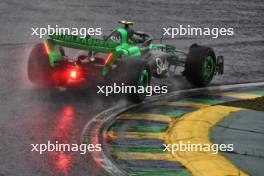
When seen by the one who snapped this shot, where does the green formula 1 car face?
facing away from the viewer and to the right of the viewer
